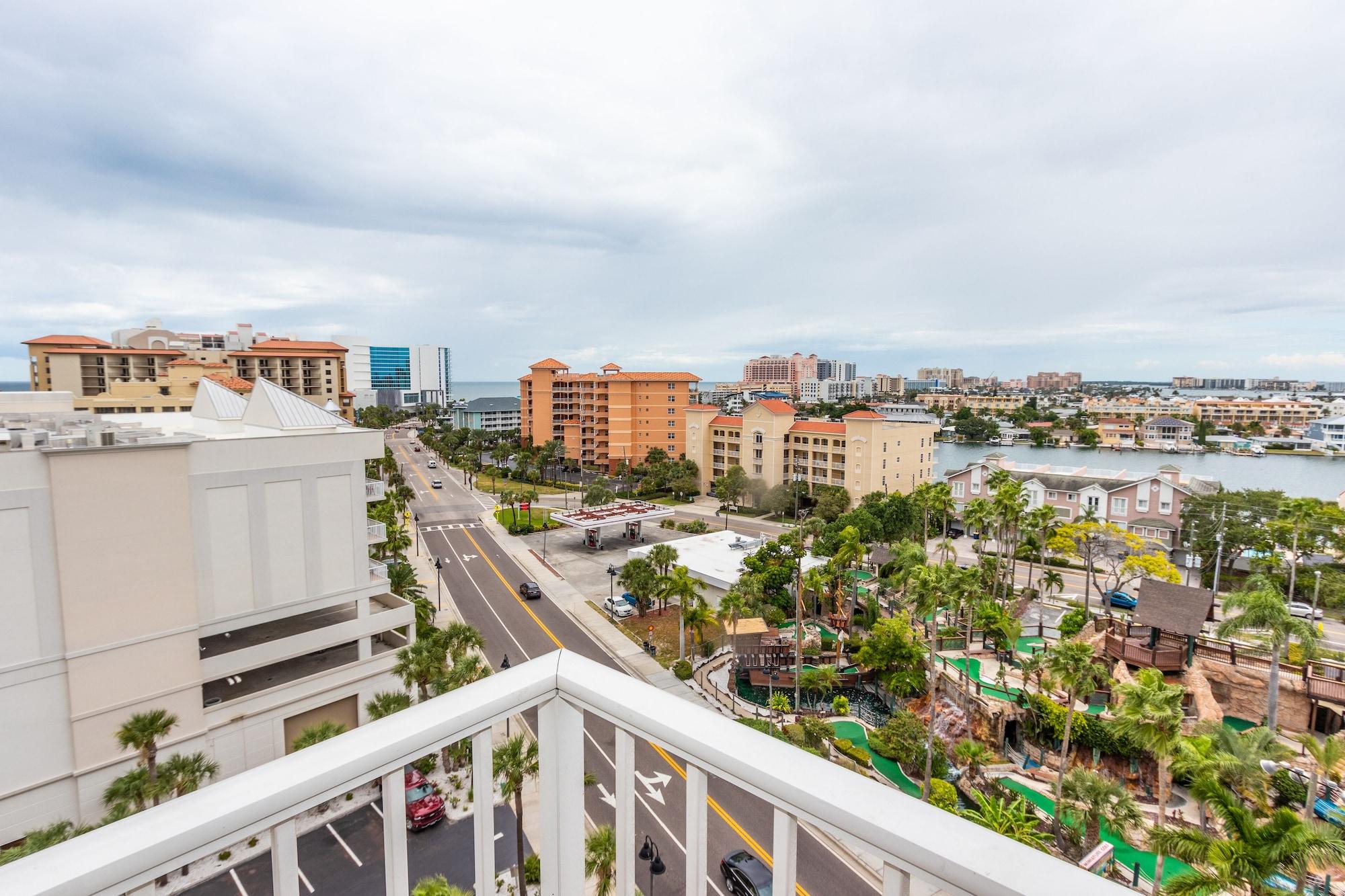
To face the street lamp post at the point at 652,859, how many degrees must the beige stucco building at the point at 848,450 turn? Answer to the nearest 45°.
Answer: approximately 45° to its left

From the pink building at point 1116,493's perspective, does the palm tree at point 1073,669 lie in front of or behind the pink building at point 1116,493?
in front

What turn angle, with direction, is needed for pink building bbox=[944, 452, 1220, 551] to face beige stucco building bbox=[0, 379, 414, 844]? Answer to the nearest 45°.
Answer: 0° — it already faces it

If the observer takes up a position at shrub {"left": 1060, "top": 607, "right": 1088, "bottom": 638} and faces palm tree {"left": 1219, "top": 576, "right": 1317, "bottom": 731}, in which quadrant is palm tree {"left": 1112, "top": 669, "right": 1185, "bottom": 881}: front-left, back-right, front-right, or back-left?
front-right

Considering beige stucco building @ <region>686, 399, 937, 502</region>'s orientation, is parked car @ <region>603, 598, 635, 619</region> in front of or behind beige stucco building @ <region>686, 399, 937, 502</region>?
in front

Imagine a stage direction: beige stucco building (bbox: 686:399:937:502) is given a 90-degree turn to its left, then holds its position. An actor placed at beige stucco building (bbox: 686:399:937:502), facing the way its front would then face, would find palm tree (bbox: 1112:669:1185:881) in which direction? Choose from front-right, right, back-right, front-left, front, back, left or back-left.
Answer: front-right

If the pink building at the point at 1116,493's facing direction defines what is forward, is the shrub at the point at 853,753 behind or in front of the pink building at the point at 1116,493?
in front

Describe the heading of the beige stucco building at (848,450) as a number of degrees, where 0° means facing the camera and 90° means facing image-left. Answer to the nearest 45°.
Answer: approximately 45°

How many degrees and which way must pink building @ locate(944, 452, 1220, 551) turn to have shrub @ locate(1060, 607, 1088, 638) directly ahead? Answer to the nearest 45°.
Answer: approximately 45° to its left

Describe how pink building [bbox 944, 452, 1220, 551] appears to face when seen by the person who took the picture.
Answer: facing the viewer and to the left of the viewer

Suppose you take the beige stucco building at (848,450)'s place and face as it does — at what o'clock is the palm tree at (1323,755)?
The palm tree is roughly at 10 o'clock from the beige stucco building.

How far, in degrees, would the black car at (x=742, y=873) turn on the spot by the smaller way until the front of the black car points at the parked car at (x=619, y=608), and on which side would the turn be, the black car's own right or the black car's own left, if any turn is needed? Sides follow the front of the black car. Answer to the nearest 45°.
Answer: approximately 135° to the black car's own left

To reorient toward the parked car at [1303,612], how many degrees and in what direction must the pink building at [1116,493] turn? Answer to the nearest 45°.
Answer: approximately 90° to its left

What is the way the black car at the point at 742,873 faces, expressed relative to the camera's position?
facing the viewer and to the right of the viewer

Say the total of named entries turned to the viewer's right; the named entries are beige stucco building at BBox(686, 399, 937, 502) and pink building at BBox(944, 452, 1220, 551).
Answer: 0

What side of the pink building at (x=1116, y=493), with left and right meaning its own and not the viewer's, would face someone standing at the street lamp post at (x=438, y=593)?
front
